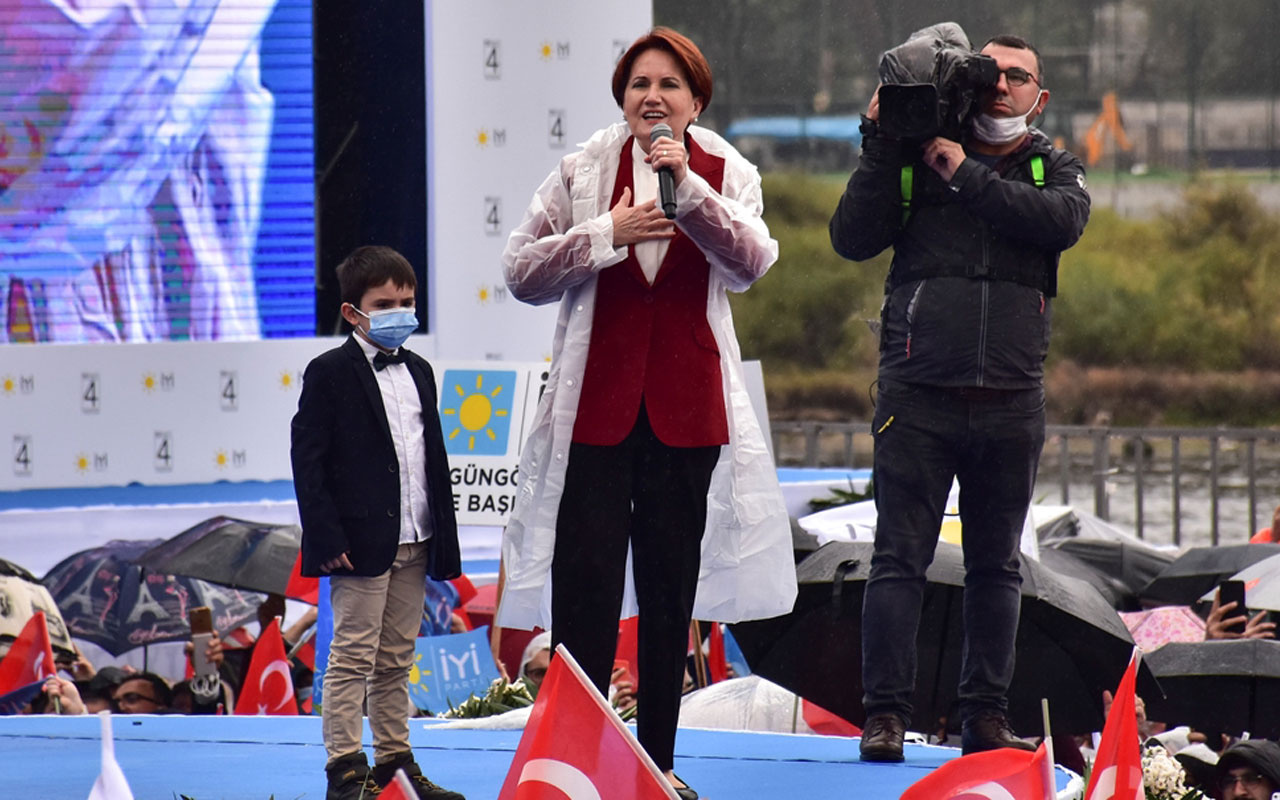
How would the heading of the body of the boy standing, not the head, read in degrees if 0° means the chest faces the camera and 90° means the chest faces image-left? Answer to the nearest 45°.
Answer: approximately 315°

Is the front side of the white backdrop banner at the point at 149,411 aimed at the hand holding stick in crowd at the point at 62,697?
yes

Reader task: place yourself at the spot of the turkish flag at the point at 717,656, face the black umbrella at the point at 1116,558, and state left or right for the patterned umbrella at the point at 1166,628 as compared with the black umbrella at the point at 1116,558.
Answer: right

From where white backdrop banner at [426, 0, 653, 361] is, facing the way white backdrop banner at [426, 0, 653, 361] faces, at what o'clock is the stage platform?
The stage platform is roughly at 12 o'clock from the white backdrop banner.

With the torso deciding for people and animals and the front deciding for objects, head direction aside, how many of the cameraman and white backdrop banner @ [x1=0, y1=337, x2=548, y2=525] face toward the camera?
2

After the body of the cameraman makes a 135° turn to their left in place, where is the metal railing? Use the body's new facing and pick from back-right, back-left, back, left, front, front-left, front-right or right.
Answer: front-left

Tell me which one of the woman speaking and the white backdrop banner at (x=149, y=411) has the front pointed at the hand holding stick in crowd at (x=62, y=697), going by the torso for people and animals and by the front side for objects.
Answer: the white backdrop banner

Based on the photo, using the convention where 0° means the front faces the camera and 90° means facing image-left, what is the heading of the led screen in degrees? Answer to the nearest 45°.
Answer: approximately 0°

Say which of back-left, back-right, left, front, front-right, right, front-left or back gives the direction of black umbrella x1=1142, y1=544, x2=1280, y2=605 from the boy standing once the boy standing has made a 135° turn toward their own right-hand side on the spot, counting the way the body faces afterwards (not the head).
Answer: back-right
